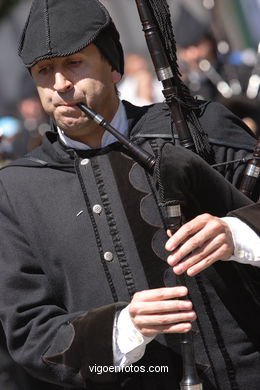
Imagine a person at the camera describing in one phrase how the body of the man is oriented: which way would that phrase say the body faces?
toward the camera

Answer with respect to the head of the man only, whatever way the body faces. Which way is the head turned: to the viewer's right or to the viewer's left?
to the viewer's left
